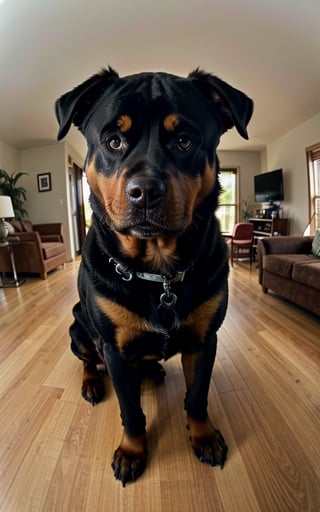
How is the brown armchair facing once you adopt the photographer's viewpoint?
facing the viewer and to the right of the viewer

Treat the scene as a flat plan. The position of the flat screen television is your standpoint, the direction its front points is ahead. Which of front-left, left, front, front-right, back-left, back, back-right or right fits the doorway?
front-right

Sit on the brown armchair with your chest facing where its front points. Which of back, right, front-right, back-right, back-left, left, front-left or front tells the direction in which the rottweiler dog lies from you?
front-right

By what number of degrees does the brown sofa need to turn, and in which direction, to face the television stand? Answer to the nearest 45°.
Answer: approximately 135° to its right

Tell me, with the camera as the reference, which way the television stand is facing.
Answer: facing the viewer and to the left of the viewer

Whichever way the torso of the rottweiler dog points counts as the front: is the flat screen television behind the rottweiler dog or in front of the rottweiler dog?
behind

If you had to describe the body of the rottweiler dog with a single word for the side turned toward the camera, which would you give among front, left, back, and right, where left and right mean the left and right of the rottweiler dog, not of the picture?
front

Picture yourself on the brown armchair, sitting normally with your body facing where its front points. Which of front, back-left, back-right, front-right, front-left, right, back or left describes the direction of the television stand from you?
front-left

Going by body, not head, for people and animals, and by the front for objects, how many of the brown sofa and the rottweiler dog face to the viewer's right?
0

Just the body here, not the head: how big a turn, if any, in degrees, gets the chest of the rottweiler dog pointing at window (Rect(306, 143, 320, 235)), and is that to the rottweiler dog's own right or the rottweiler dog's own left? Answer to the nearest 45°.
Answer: approximately 135° to the rottweiler dog's own left

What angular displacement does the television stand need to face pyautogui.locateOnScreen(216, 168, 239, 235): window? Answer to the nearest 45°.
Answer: approximately 90° to its right

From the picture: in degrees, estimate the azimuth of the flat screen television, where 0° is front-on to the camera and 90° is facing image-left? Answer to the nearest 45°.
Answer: approximately 45°

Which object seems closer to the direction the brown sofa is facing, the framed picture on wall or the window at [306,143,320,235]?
the framed picture on wall

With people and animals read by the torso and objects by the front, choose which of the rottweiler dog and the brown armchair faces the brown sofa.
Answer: the brown armchair
